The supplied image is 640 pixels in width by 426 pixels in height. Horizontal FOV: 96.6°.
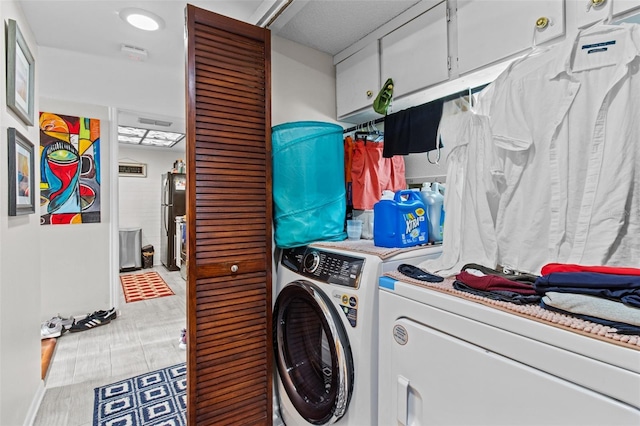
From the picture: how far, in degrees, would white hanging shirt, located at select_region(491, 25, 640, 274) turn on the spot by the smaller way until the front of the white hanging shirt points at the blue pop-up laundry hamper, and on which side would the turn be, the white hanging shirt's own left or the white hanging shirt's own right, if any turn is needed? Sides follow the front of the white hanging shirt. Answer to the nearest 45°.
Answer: approximately 90° to the white hanging shirt's own right

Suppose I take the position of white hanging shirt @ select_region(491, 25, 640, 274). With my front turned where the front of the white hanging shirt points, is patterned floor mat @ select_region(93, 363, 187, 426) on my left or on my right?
on my right

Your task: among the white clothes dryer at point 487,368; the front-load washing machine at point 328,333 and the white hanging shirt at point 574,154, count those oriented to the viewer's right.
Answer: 0

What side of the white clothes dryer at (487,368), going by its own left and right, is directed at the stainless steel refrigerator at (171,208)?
right

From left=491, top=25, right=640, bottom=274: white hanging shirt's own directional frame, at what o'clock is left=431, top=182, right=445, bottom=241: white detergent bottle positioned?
The white detergent bottle is roughly at 4 o'clock from the white hanging shirt.

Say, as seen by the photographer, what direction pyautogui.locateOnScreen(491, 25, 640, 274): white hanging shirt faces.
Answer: facing the viewer

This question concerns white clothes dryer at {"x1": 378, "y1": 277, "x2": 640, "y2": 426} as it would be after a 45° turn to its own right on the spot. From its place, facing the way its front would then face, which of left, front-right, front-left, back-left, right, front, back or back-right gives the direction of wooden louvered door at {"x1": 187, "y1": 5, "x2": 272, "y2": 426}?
front

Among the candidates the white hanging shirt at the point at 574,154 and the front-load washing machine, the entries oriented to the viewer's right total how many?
0

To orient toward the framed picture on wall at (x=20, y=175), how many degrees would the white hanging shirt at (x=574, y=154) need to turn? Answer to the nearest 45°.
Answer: approximately 45° to its right

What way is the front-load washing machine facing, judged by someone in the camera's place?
facing the viewer and to the left of the viewer
